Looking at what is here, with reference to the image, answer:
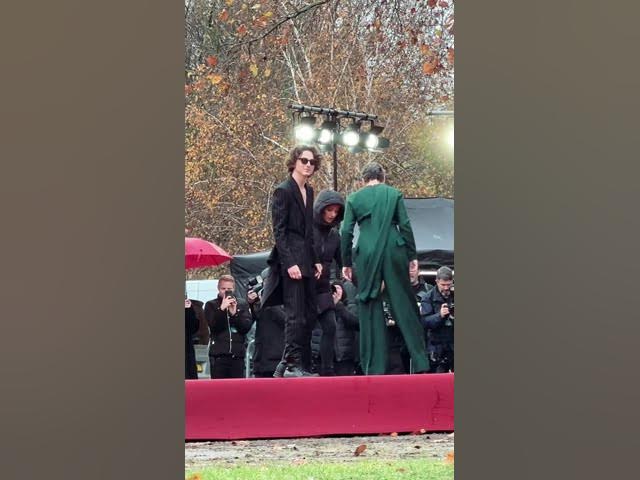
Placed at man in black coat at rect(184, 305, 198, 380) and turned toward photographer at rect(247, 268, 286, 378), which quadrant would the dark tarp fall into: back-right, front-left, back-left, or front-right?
front-left

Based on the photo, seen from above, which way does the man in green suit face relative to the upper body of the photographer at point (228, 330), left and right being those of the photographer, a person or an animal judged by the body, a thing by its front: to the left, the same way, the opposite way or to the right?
the opposite way

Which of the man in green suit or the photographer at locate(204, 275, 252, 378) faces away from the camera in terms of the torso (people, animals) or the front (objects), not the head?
the man in green suit

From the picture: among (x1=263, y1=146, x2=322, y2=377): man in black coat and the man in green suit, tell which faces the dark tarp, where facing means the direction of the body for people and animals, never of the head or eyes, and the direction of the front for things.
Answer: the man in green suit

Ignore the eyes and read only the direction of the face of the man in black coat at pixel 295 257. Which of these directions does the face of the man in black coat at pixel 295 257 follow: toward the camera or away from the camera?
toward the camera

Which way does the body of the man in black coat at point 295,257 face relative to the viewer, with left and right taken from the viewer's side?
facing the viewer and to the right of the viewer

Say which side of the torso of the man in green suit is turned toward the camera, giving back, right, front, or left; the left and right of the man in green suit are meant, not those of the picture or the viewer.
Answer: back

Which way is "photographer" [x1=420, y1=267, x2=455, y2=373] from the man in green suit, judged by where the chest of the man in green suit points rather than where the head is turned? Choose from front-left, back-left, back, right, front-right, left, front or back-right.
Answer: front-right

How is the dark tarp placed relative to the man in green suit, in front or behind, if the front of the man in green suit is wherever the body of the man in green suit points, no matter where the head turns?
in front

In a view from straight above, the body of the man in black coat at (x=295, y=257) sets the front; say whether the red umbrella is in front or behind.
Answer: behind

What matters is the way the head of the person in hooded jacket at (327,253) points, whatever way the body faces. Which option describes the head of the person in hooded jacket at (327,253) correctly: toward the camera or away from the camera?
toward the camera

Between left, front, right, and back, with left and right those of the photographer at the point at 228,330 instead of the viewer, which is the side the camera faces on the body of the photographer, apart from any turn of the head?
front

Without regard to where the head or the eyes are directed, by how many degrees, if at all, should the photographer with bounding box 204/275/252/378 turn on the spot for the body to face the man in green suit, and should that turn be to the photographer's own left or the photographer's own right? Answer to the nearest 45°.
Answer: approximately 45° to the photographer's own left

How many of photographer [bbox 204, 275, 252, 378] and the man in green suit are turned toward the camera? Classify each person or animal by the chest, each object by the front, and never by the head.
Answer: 1
